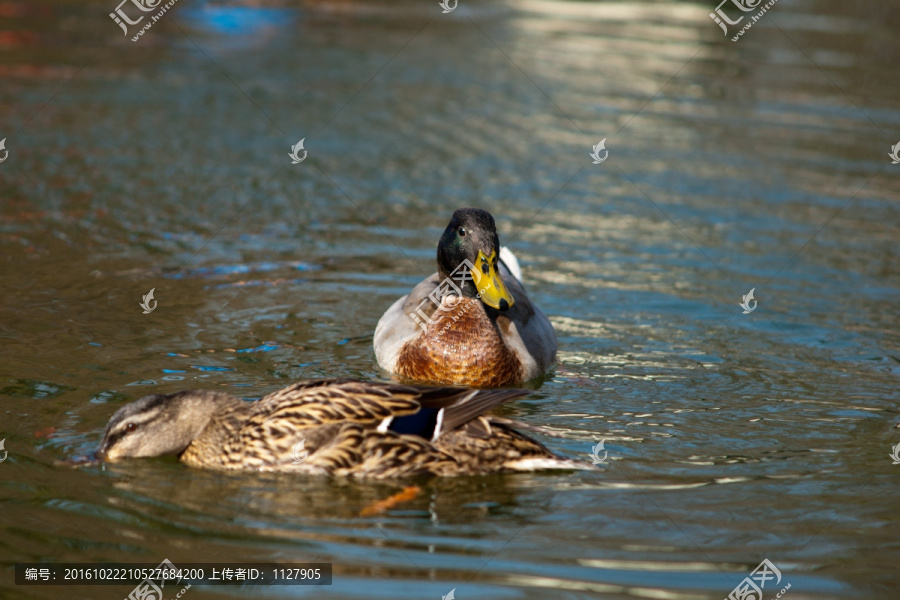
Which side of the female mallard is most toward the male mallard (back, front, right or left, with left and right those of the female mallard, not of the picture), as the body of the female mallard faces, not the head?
right

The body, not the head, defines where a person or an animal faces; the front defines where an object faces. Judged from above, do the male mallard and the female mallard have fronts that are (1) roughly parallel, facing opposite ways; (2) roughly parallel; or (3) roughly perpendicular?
roughly perpendicular

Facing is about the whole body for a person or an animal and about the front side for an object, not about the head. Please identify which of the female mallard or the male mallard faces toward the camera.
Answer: the male mallard

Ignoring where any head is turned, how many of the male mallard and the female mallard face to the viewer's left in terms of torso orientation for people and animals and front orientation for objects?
1

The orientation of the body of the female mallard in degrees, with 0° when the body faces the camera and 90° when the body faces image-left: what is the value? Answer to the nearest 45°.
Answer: approximately 90°

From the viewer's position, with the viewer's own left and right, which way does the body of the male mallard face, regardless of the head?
facing the viewer

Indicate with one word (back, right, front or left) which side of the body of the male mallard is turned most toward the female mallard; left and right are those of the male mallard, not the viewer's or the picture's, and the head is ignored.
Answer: front
